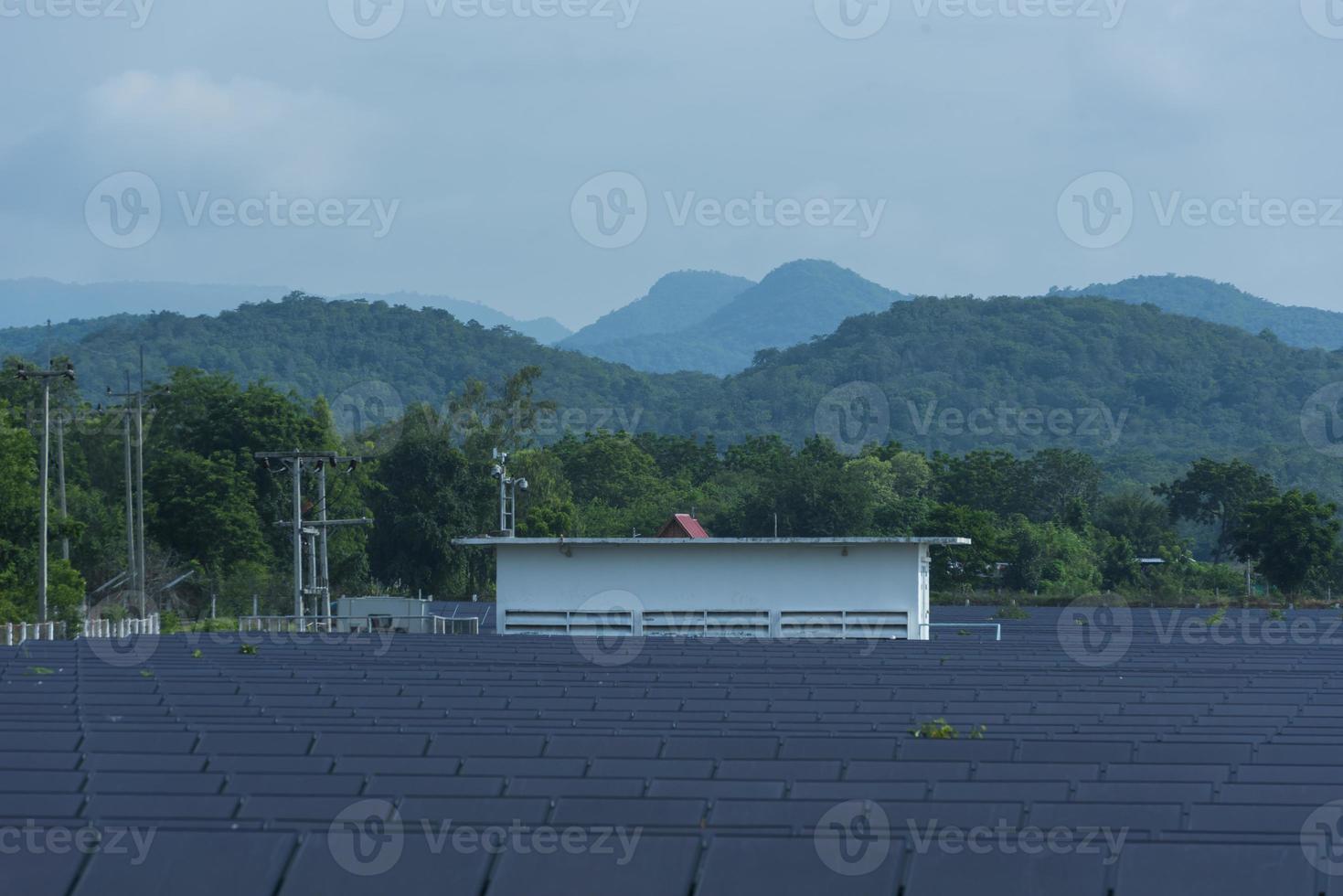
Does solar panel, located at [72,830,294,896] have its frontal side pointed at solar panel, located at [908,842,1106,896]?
no

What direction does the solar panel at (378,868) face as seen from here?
toward the camera

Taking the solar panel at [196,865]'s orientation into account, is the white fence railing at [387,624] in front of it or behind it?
behind

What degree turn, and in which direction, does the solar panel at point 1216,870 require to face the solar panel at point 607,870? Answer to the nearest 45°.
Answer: approximately 90° to its right

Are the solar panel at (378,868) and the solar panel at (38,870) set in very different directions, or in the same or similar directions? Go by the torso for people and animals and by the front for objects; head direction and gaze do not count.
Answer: same or similar directions

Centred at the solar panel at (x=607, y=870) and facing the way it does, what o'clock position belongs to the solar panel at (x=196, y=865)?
the solar panel at (x=196, y=865) is roughly at 3 o'clock from the solar panel at (x=607, y=870).

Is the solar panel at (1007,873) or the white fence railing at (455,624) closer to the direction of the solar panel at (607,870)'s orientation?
the solar panel

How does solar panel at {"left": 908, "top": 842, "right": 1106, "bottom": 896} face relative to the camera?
toward the camera

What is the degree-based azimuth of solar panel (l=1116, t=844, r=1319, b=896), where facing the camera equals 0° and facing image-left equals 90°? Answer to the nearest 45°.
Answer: approximately 0°

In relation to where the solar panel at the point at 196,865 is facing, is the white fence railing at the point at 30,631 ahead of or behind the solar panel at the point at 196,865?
behind

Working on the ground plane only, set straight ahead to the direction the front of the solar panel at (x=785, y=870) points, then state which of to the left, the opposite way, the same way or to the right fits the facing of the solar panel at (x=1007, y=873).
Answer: the same way

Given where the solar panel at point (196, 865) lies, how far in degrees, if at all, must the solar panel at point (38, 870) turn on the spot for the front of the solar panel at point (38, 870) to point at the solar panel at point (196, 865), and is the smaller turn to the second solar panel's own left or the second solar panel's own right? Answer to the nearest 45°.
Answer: approximately 45° to the second solar panel's own left

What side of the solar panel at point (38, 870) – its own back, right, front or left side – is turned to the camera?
front

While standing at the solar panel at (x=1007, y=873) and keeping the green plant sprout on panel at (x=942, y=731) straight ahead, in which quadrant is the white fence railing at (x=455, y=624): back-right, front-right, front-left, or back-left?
front-left

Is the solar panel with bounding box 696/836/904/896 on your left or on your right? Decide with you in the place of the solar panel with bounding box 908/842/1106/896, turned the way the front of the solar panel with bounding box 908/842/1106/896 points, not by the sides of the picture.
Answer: on your right

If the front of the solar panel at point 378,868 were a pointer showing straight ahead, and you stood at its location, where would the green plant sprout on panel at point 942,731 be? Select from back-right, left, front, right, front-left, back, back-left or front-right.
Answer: back-left

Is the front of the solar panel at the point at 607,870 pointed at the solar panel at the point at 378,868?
no
